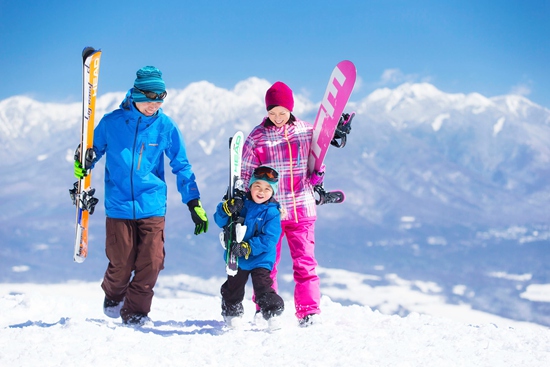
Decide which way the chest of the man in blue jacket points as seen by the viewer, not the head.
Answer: toward the camera

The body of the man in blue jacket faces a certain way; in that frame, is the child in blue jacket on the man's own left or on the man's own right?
on the man's own left

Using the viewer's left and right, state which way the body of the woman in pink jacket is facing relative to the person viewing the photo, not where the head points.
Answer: facing the viewer

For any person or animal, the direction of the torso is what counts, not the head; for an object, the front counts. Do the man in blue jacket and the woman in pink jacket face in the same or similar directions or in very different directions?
same or similar directions

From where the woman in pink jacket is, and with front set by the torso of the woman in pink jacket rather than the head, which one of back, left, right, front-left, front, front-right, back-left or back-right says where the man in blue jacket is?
right

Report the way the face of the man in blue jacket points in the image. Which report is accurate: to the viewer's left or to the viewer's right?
to the viewer's right

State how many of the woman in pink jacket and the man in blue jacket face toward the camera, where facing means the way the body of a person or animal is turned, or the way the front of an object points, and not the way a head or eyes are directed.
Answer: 2

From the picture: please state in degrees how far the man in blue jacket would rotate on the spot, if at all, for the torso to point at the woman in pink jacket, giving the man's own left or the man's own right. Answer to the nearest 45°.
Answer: approximately 90° to the man's own left
